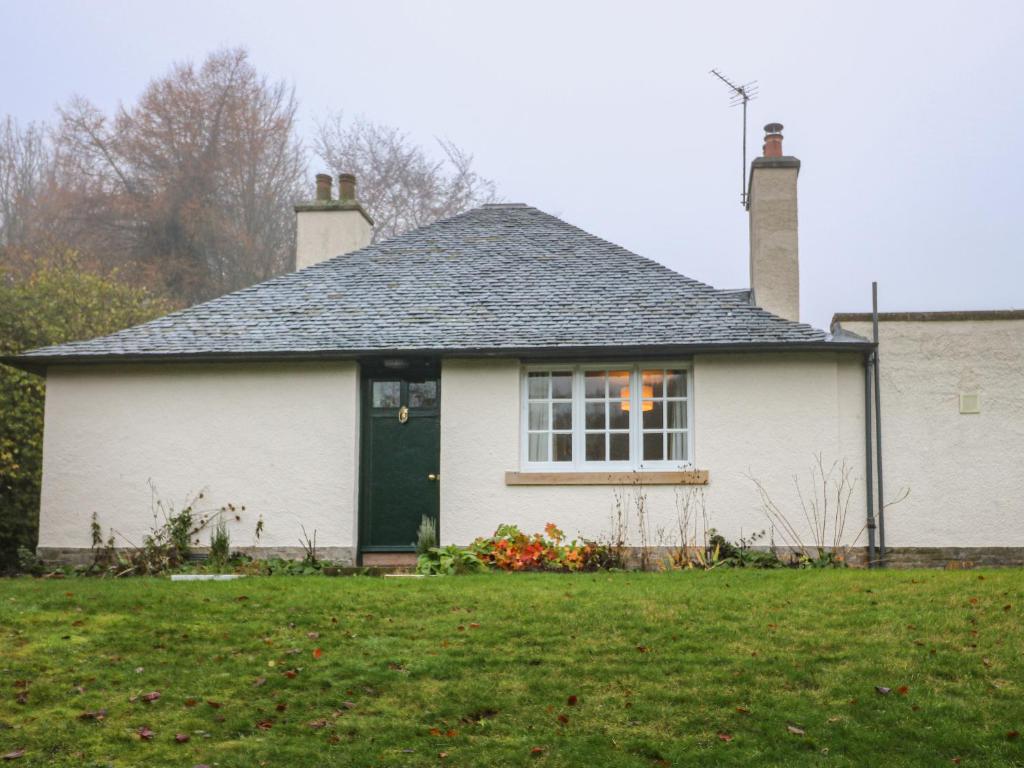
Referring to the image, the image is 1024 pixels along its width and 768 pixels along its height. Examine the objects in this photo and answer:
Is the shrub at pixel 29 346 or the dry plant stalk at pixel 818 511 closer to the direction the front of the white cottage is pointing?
the dry plant stalk

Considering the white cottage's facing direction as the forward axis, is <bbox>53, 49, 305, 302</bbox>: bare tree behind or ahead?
behind

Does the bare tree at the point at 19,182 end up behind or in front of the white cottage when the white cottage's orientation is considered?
behind

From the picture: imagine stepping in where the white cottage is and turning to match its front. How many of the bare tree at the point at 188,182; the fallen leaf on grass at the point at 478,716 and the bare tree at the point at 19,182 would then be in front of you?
1

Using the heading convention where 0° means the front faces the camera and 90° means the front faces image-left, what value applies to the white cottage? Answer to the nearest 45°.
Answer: approximately 0°

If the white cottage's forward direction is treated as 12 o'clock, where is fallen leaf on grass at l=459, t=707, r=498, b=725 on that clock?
The fallen leaf on grass is roughly at 12 o'clock from the white cottage.

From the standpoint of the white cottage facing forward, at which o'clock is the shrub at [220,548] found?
The shrub is roughly at 3 o'clock from the white cottage.

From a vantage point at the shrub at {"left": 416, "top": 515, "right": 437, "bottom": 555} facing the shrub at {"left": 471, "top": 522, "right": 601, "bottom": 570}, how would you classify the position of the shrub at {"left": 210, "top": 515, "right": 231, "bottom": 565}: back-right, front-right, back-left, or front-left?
back-right
